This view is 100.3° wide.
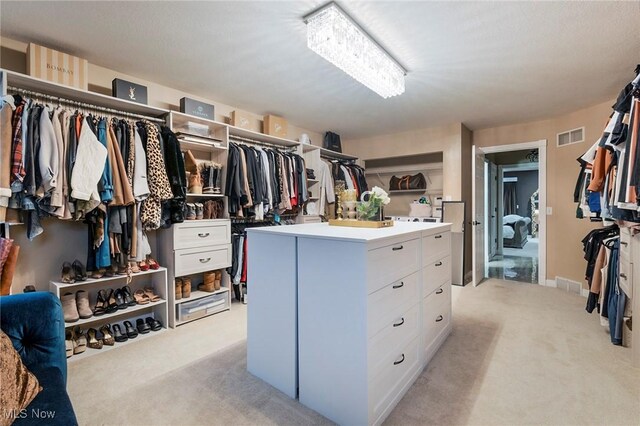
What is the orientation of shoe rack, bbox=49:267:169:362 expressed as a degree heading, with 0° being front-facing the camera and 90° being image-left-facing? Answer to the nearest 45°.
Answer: approximately 315°

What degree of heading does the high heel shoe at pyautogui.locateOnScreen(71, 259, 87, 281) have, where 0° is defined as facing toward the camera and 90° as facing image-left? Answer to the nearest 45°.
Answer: approximately 315°

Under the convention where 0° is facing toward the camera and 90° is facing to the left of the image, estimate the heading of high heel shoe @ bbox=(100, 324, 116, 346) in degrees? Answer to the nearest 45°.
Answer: approximately 315°

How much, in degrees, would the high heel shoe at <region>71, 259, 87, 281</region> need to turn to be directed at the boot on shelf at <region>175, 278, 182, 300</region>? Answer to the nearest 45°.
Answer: approximately 45° to its left

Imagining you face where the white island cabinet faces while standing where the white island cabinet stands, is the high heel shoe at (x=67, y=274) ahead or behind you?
behind
